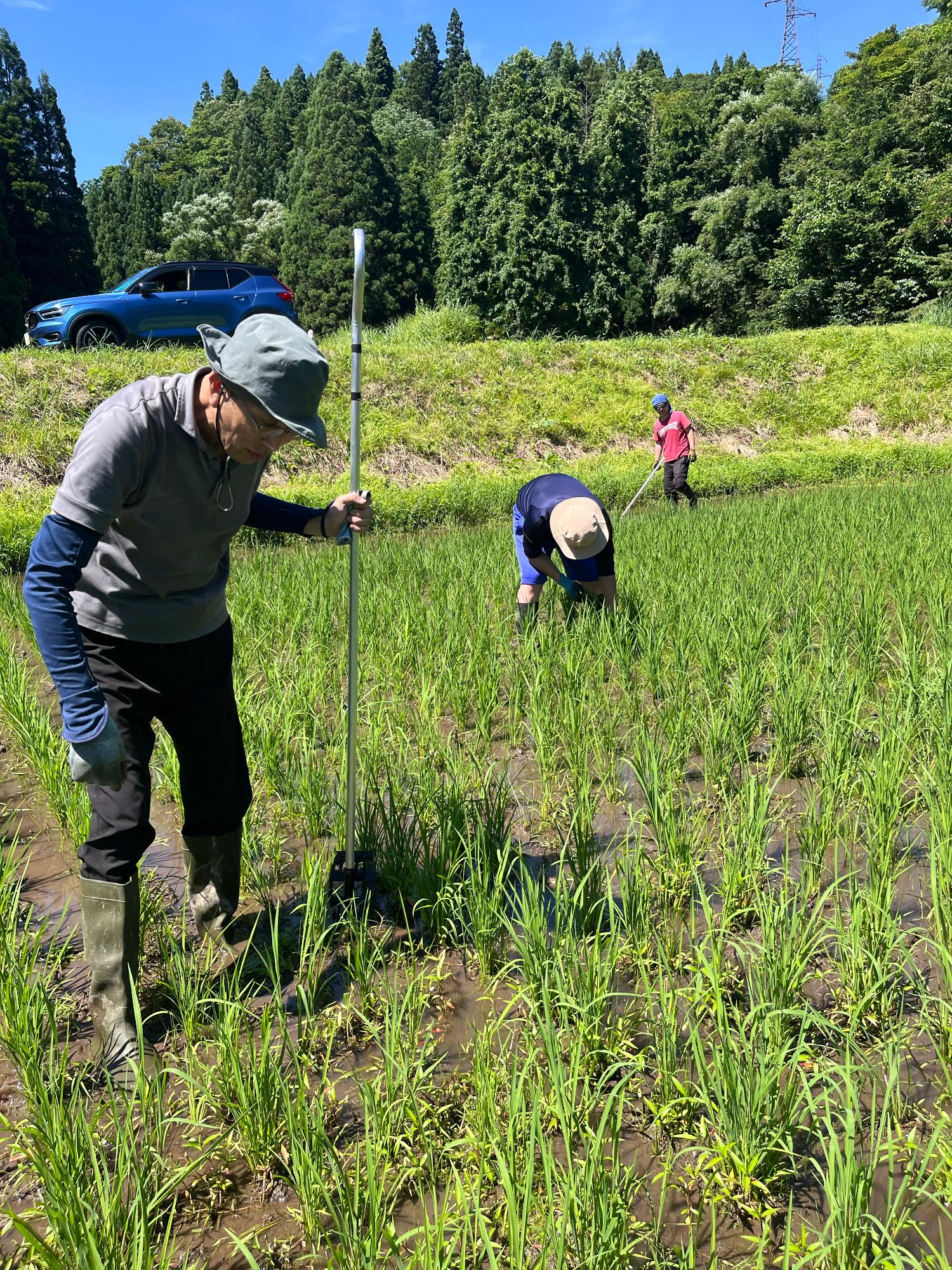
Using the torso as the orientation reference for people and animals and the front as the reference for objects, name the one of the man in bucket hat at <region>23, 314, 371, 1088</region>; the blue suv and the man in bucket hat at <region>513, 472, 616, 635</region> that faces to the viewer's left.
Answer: the blue suv

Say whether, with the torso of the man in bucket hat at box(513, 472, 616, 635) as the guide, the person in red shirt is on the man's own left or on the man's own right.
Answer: on the man's own left

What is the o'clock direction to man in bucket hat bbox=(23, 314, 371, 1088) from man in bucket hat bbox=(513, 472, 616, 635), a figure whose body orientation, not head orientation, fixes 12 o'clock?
man in bucket hat bbox=(23, 314, 371, 1088) is roughly at 2 o'clock from man in bucket hat bbox=(513, 472, 616, 635).

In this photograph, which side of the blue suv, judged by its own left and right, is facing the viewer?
left

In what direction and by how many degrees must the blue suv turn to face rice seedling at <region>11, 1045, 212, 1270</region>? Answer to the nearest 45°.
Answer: approximately 90° to its left

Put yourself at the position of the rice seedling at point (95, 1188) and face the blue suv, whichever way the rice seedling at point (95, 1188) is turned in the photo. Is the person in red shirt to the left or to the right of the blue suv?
right

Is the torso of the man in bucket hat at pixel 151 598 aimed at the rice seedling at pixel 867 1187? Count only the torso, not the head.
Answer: yes

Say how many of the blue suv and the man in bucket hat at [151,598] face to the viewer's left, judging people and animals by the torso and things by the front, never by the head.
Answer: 1

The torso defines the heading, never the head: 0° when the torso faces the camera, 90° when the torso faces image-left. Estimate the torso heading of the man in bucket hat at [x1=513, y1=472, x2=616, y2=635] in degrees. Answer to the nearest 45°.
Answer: approximately 315°

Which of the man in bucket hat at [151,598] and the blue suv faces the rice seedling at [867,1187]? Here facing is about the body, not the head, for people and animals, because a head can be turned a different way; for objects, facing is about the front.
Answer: the man in bucket hat

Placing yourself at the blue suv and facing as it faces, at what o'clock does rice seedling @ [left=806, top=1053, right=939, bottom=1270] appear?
The rice seedling is roughly at 9 o'clock from the blue suv.

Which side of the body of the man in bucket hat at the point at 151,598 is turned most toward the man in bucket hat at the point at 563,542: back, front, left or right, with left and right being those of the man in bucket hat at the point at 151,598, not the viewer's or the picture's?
left

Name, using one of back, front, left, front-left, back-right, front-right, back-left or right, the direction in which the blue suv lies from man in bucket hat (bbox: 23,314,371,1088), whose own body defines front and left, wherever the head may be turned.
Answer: back-left
